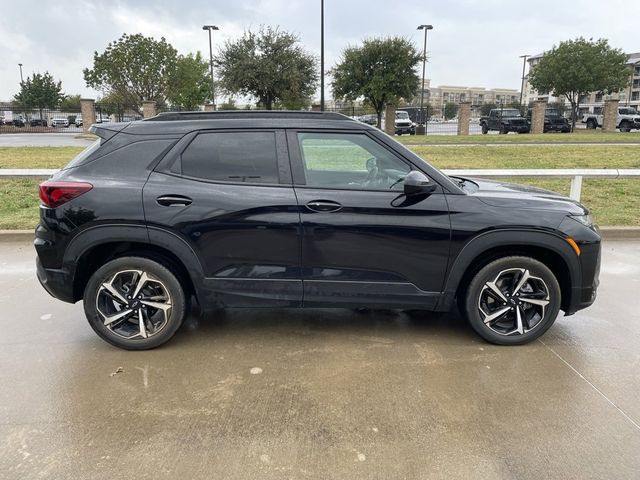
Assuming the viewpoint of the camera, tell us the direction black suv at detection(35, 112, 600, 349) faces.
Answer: facing to the right of the viewer

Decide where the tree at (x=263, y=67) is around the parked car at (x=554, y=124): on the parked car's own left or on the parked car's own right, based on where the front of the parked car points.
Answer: on the parked car's own right

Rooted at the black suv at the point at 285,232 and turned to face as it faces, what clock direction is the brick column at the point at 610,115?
The brick column is roughly at 10 o'clock from the black suv.

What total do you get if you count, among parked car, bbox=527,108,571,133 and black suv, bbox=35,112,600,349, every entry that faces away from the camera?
0

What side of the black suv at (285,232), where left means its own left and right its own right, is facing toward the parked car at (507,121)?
left

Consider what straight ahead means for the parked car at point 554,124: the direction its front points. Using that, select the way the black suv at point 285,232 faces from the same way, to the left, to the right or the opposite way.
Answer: to the left

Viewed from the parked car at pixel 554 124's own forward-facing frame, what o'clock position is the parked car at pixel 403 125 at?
the parked car at pixel 403 125 is roughly at 4 o'clock from the parked car at pixel 554 124.

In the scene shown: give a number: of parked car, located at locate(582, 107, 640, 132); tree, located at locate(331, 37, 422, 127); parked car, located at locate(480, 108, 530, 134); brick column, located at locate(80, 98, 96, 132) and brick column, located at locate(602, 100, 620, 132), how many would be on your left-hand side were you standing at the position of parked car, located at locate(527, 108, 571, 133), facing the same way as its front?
2

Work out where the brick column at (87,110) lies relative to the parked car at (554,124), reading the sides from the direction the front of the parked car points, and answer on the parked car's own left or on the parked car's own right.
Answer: on the parked car's own right

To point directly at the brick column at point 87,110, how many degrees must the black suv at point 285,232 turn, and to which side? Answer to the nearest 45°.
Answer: approximately 135° to its left

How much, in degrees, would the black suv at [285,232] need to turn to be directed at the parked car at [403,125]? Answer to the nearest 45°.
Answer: approximately 90° to its left

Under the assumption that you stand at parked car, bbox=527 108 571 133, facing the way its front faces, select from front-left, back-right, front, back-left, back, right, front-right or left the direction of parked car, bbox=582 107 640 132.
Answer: left

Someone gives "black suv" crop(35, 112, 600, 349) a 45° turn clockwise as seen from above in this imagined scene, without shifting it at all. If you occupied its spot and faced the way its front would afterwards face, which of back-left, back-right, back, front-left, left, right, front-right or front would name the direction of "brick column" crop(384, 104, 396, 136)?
back-left
